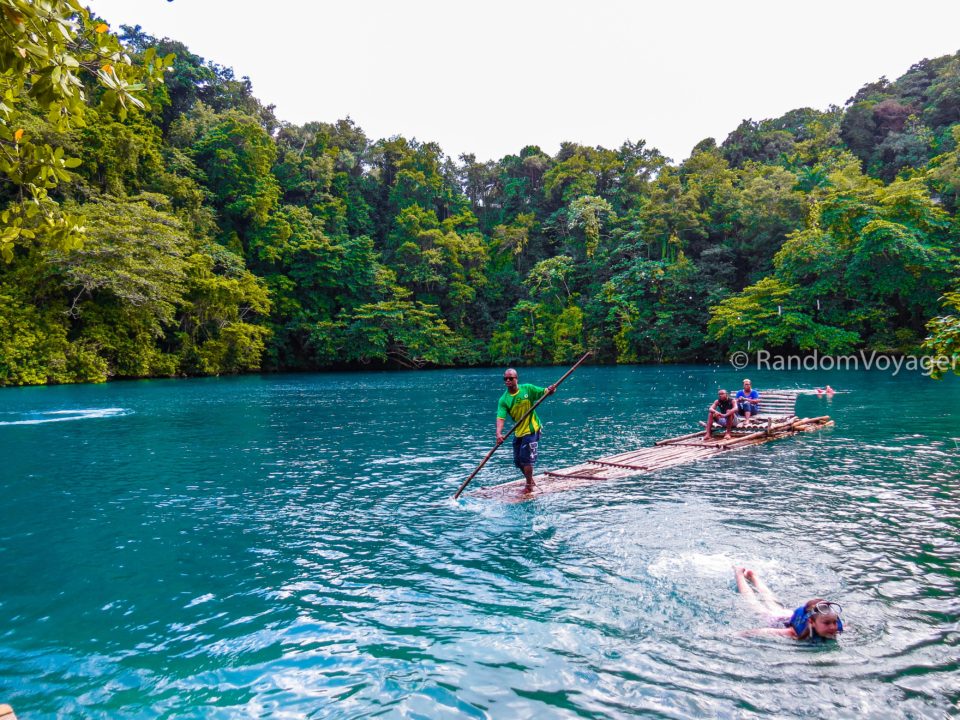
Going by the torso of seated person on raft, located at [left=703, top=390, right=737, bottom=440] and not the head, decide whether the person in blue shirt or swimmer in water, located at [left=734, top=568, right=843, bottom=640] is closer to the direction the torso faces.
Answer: the swimmer in water

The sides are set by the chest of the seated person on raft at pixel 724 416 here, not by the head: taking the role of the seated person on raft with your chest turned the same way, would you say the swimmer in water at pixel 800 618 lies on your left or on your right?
on your left

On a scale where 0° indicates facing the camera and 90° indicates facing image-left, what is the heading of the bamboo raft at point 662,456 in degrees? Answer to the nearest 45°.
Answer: approximately 45°

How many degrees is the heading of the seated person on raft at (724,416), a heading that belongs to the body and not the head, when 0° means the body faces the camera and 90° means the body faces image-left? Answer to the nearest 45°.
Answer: approximately 45°

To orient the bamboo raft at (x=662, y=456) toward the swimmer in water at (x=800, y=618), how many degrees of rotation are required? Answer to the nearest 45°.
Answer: approximately 45° to its left

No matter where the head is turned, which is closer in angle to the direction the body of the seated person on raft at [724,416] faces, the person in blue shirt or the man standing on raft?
the man standing on raft
